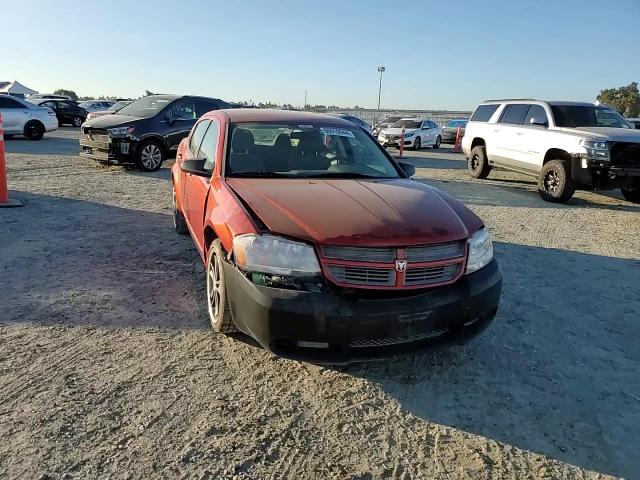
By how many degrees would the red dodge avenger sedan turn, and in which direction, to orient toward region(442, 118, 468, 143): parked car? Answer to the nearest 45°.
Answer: approximately 135° to its left

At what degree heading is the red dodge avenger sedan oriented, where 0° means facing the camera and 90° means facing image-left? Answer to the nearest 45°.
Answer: approximately 315°

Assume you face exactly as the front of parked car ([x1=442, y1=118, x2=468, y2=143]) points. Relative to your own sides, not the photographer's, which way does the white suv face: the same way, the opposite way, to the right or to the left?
to the left

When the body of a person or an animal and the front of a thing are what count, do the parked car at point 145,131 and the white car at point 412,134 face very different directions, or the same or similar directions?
same or similar directions

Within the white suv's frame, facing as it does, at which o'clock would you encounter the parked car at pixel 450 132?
The parked car is roughly at 7 o'clock from the white suv.

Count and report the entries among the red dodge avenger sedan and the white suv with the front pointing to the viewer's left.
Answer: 0

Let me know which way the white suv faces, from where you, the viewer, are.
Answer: facing the viewer and to the right of the viewer

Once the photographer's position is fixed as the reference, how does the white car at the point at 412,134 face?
facing the viewer and to the left of the viewer

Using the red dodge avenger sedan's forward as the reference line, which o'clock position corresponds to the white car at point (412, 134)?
The white car is roughly at 8 o'clock from the red dodge avenger sedan.

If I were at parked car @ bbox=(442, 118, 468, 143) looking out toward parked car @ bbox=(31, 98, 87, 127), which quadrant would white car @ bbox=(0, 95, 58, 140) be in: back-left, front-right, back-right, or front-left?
front-left

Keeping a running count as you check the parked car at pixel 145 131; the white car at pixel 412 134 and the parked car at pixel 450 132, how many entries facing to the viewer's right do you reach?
0

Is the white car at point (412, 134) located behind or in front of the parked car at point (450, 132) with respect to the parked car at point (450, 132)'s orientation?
in front

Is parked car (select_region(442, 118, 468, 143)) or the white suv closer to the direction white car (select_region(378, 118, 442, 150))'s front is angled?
the white suv
